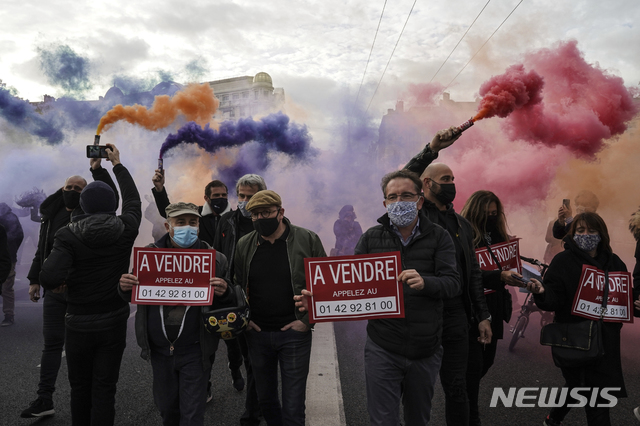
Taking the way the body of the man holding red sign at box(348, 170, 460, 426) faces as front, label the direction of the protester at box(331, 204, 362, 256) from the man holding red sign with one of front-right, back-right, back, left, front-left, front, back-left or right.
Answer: back

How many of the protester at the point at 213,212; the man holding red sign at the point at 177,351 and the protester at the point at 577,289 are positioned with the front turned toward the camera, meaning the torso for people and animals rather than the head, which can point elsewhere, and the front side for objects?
3

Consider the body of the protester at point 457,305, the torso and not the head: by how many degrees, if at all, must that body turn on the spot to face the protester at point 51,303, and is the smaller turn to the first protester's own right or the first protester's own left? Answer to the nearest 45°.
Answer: approximately 135° to the first protester's own right

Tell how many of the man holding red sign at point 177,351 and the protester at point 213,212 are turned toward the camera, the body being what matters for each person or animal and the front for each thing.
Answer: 2

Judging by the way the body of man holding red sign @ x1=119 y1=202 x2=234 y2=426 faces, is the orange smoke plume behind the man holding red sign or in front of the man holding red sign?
behind

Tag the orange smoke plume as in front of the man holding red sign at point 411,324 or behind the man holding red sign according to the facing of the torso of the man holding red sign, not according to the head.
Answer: behind

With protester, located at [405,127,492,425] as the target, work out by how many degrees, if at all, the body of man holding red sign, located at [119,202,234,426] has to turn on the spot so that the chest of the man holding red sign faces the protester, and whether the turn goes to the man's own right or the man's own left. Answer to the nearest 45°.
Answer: approximately 90° to the man's own left
